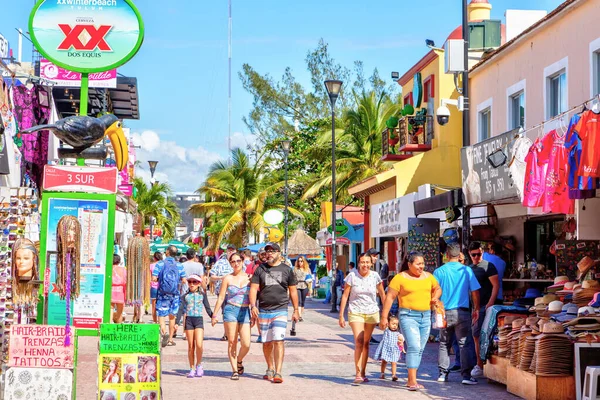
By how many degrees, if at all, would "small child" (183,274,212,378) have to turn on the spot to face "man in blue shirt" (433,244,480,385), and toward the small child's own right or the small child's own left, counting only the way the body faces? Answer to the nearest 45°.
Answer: approximately 90° to the small child's own left

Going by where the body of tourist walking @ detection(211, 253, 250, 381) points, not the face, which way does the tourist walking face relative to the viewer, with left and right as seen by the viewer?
facing the viewer

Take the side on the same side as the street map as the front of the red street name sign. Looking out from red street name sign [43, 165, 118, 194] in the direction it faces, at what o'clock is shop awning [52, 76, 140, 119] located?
The shop awning is roughly at 6 o'clock from the red street name sign.

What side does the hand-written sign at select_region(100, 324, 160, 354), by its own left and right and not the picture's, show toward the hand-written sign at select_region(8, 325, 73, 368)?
right

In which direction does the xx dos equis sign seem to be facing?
toward the camera

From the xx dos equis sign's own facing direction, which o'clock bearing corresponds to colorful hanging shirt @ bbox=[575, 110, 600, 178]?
The colorful hanging shirt is roughly at 9 o'clock from the xx dos equis sign.

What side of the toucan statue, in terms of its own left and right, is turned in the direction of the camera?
right

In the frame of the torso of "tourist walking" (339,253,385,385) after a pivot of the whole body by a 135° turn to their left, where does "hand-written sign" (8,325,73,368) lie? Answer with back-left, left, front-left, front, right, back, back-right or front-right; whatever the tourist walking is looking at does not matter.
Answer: back

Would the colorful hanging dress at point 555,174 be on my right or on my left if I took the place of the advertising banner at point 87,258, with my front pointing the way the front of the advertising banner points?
on my left

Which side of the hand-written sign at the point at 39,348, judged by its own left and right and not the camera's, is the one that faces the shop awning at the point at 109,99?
back

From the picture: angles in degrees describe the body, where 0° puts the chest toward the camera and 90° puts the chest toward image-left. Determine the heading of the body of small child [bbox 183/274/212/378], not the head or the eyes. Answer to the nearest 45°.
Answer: approximately 0°

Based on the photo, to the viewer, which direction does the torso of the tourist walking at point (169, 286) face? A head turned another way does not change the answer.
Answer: away from the camera

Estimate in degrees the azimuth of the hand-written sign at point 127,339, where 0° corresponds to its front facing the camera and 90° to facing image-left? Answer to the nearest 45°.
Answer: approximately 0°

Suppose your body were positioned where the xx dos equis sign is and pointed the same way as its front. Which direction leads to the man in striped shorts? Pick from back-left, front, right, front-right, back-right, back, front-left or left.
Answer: back-left

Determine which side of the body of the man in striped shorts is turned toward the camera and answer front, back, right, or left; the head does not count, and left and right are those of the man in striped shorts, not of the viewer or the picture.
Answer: front
